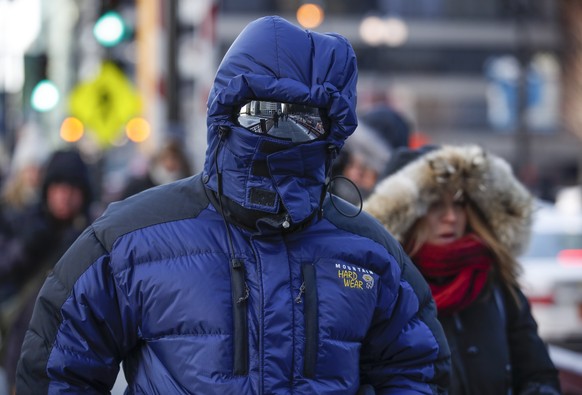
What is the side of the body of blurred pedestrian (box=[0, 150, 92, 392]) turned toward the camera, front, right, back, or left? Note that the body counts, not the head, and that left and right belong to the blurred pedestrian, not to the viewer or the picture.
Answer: front

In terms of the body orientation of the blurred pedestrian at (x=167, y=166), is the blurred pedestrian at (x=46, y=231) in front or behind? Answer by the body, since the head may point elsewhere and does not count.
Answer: in front

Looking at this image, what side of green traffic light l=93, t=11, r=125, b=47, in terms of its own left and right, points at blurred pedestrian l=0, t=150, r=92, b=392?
front

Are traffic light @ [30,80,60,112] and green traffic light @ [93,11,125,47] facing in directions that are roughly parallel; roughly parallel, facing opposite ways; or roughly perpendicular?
roughly parallel

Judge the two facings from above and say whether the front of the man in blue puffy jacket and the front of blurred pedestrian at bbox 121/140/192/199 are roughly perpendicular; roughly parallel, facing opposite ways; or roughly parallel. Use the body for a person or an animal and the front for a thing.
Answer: roughly parallel

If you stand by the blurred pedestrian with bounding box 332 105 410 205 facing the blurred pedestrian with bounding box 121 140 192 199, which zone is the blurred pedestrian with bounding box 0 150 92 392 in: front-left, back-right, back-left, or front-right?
front-left

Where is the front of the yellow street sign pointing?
toward the camera

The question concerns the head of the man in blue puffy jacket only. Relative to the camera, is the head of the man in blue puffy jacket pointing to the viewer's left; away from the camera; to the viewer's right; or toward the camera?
toward the camera

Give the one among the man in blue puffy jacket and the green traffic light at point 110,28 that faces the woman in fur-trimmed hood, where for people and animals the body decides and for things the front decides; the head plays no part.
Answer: the green traffic light

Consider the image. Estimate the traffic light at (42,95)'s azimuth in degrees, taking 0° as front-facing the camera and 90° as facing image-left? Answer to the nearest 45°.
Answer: approximately 0°

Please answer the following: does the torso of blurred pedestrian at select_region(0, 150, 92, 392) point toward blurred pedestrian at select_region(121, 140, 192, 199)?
no

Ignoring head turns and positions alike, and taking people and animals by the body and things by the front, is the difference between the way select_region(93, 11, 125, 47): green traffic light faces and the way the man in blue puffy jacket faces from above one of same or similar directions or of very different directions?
same or similar directions

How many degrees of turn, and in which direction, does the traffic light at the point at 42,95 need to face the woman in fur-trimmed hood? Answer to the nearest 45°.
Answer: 0° — it already faces them

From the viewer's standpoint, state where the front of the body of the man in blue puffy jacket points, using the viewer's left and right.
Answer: facing the viewer
